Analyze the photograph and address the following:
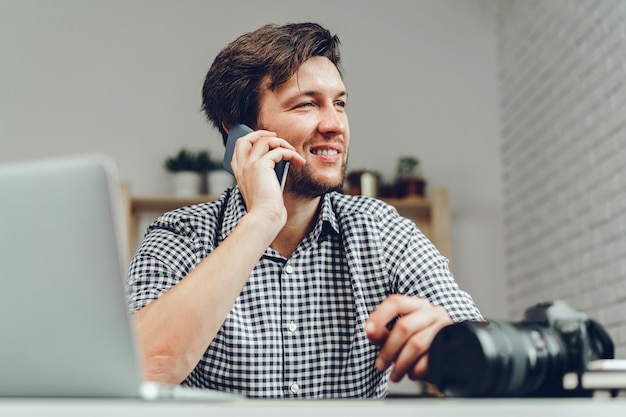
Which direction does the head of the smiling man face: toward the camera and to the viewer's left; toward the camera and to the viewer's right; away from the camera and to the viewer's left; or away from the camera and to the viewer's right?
toward the camera and to the viewer's right

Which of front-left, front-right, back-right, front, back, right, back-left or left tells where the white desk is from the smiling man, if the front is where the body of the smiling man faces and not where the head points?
front

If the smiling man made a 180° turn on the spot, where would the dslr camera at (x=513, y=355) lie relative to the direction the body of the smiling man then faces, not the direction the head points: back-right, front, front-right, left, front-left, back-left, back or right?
back

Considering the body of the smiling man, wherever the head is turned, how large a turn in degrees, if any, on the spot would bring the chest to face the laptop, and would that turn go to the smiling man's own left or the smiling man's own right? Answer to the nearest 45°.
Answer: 0° — they already face it

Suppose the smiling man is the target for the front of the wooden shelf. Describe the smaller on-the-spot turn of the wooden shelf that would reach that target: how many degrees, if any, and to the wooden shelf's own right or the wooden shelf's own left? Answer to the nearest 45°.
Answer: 0° — it already faces them

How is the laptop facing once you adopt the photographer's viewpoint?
facing away from the viewer and to the right of the viewer

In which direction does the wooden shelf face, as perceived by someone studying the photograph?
facing the viewer
